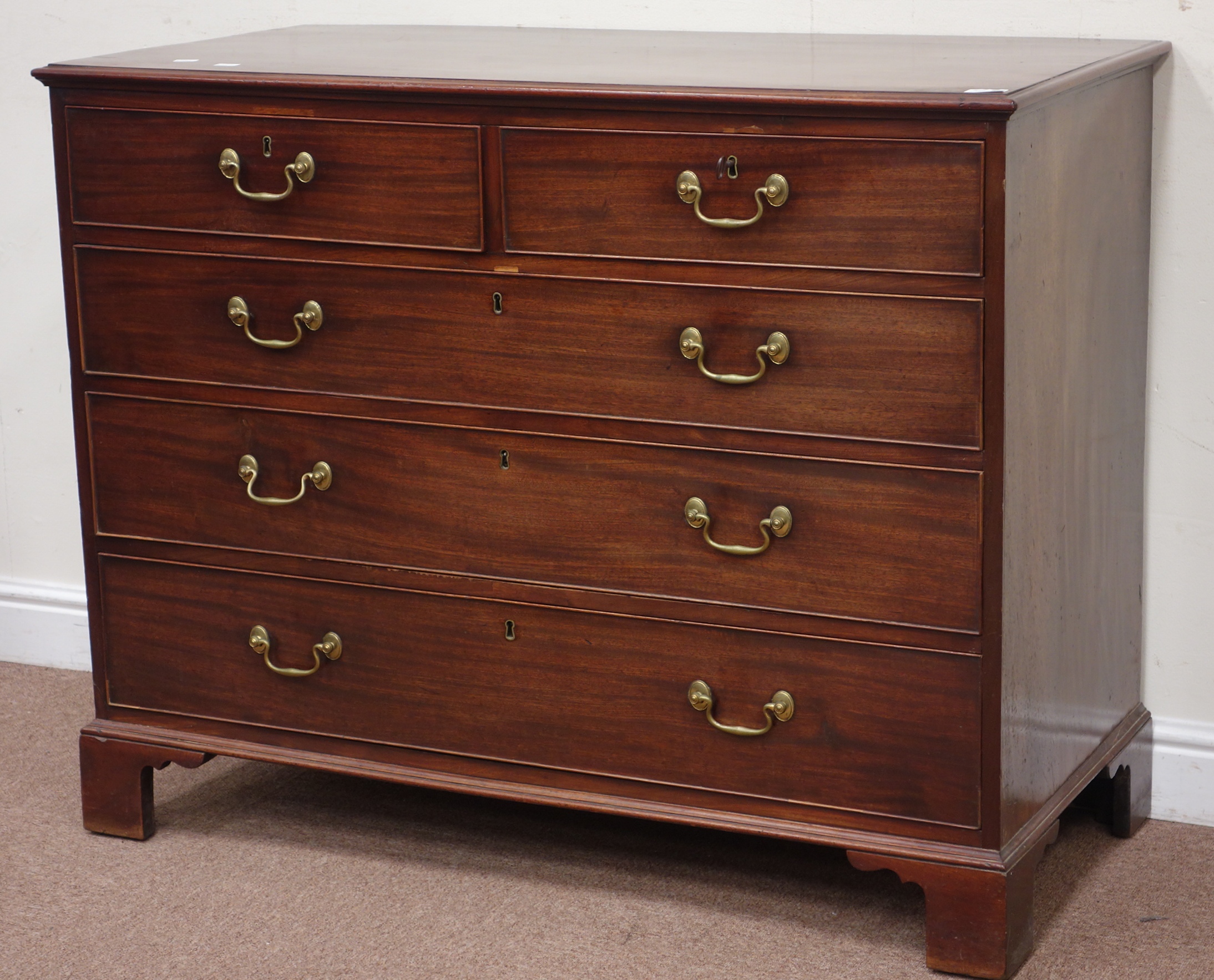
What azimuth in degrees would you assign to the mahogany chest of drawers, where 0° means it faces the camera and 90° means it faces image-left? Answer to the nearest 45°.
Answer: approximately 45°
